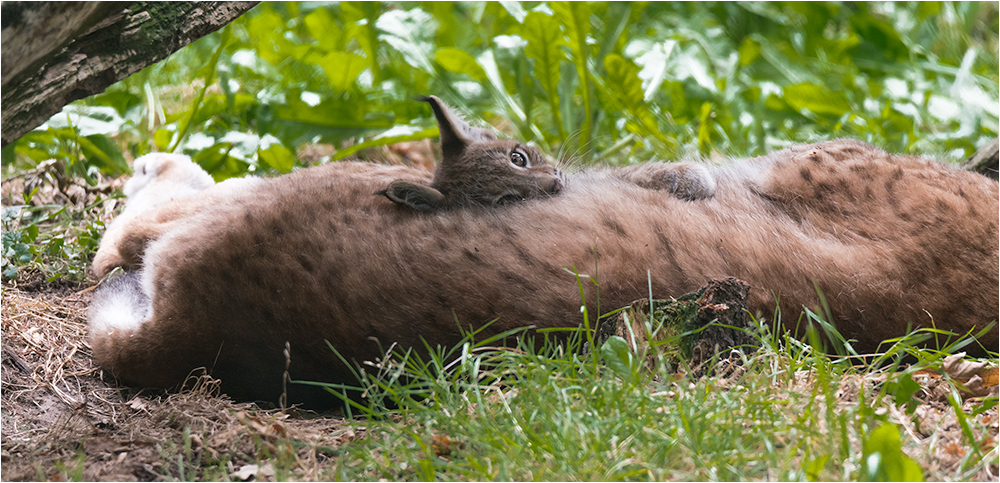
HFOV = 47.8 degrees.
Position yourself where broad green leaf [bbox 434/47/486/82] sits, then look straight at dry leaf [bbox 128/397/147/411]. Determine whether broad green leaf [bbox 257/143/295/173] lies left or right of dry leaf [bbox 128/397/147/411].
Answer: right
